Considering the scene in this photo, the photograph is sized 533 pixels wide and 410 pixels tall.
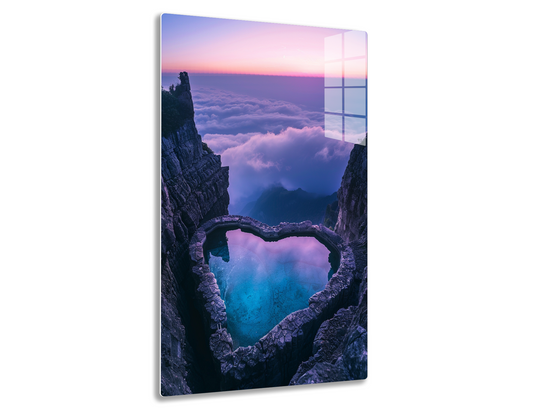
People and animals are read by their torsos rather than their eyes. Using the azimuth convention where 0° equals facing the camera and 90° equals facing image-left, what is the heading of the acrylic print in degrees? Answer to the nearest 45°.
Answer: approximately 315°
